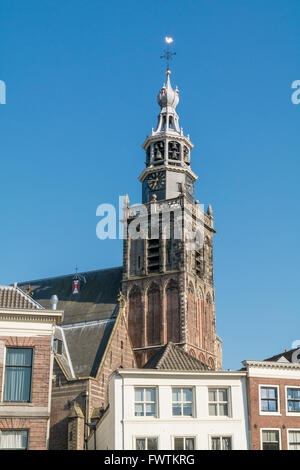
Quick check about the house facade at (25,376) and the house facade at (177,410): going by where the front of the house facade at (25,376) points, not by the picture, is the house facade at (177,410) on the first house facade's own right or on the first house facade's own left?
on the first house facade's own left

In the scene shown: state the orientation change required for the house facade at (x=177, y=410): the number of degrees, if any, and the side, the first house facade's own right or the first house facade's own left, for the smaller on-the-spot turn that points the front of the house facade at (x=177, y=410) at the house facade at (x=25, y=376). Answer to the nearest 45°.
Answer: approximately 45° to the first house facade's own right

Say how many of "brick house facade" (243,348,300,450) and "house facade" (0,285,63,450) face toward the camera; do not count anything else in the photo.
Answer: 2

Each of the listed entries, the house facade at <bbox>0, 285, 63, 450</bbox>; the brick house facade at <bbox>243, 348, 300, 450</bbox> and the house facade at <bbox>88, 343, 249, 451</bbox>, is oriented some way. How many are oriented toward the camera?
3

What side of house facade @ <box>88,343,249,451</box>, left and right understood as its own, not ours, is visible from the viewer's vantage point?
front

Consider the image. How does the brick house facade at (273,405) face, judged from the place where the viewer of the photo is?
facing the viewer

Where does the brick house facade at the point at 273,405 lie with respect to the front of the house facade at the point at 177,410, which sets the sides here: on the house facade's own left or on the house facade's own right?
on the house facade's own left

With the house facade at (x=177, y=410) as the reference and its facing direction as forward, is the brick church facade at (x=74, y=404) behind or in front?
behind
